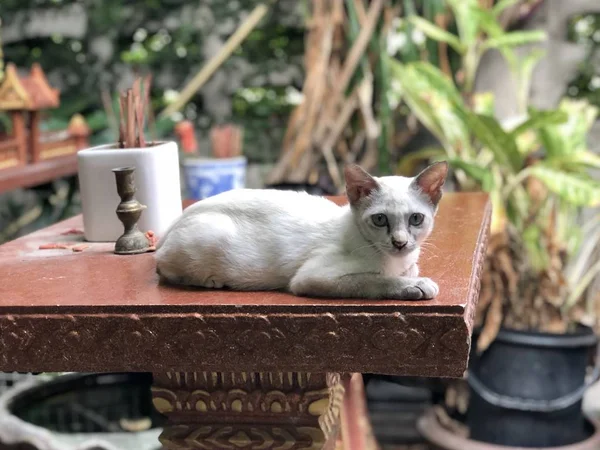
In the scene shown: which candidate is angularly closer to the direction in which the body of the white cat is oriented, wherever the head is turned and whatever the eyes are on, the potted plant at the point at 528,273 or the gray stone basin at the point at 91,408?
the potted plant

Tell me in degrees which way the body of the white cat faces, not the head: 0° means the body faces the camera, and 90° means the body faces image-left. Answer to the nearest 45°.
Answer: approximately 270°

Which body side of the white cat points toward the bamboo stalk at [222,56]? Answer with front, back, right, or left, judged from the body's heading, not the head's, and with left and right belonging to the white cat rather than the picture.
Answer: left

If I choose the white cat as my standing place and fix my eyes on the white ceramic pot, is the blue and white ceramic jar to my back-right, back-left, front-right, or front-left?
front-right

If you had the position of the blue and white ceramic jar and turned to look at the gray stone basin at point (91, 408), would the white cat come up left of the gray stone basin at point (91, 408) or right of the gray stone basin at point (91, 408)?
left

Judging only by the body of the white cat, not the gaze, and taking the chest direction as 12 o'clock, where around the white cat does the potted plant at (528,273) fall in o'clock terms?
The potted plant is roughly at 10 o'clock from the white cat.

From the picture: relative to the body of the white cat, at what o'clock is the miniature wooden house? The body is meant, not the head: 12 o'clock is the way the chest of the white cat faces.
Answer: The miniature wooden house is roughly at 8 o'clock from the white cat.
